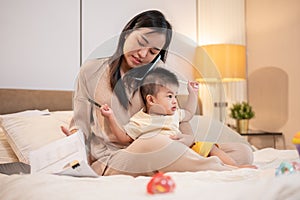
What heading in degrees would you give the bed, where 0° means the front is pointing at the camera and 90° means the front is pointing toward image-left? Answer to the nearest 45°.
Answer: approximately 0°

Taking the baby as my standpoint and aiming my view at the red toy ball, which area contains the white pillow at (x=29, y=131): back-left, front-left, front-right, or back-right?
back-right

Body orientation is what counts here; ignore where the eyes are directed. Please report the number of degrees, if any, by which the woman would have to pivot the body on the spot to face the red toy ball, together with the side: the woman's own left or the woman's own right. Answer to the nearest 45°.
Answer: approximately 45° to the woman's own right

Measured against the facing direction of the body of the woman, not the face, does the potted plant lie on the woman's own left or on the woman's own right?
on the woman's own left

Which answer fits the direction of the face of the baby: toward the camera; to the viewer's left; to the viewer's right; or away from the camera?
to the viewer's right
